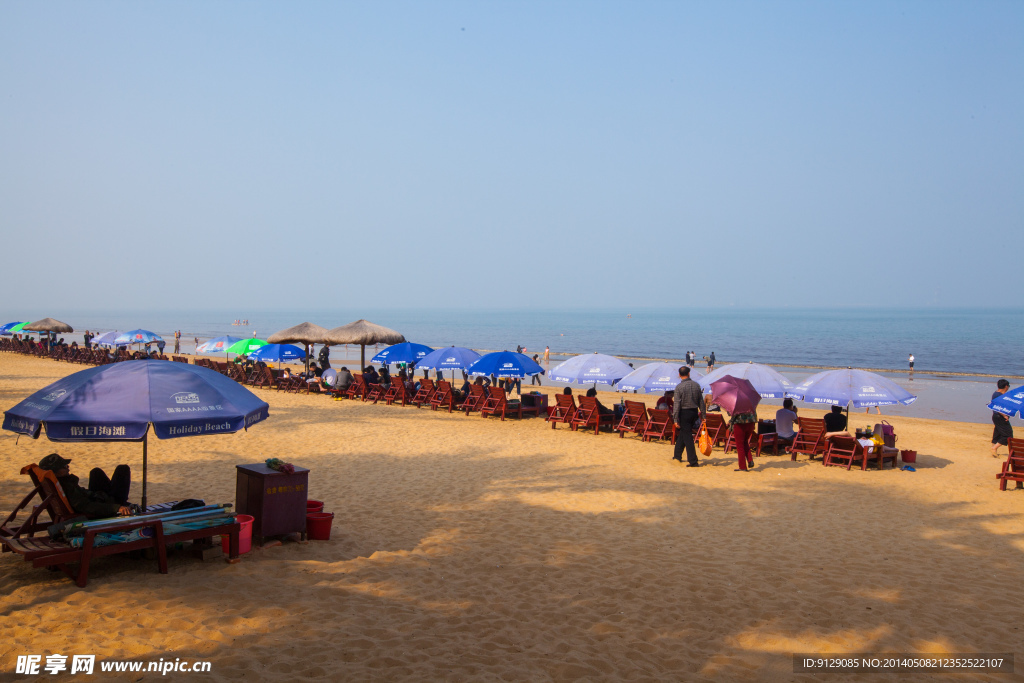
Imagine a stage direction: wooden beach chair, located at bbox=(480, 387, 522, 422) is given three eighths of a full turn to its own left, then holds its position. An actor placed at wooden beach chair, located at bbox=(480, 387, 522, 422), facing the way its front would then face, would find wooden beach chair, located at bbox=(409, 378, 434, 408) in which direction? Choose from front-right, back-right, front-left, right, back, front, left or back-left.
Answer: front-right

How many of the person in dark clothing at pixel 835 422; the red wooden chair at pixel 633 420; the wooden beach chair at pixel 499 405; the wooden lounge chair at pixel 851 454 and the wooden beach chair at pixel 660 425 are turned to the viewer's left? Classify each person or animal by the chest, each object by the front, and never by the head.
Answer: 0

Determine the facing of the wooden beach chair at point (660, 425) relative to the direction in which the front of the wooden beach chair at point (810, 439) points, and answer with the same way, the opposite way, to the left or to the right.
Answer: the same way

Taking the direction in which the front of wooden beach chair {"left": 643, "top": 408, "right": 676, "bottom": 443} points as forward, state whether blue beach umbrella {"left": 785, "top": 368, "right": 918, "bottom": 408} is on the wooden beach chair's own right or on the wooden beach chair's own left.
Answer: on the wooden beach chair's own right

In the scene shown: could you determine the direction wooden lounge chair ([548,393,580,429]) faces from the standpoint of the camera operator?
facing away from the viewer and to the right of the viewer

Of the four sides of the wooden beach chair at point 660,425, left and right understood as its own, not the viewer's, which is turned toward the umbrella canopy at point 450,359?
left

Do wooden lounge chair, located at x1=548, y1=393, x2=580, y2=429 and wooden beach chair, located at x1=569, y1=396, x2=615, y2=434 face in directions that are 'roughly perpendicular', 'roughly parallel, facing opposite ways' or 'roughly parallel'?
roughly parallel

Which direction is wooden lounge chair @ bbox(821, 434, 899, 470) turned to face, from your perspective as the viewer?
facing away from the viewer and to the right of the viewer

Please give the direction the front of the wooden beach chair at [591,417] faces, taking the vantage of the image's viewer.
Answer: facing away from the viewer and to the right of the viewer

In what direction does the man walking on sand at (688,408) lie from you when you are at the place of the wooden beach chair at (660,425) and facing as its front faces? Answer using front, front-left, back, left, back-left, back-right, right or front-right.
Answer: back-right

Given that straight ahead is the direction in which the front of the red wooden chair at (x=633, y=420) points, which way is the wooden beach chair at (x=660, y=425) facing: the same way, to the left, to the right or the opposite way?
the same way

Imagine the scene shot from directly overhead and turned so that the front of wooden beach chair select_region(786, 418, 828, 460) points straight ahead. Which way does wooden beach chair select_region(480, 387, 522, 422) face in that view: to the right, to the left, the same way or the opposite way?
the same way

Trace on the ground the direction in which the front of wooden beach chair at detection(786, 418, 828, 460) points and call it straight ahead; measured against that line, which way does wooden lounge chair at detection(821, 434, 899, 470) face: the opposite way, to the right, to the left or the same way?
the same way

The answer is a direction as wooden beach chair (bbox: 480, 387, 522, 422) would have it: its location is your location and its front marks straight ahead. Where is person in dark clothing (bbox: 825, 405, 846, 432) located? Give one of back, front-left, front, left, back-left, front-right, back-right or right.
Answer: right
